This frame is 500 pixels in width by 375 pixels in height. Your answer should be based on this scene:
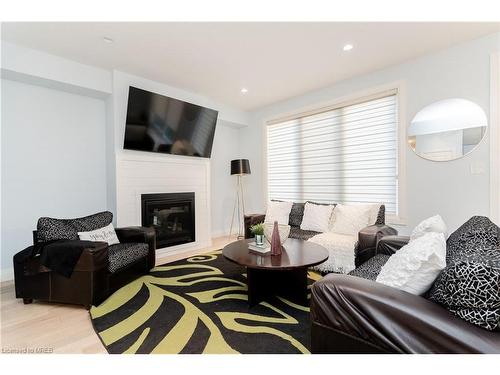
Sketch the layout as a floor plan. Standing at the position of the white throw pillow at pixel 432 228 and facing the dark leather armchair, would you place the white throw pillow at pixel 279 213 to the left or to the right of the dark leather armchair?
right

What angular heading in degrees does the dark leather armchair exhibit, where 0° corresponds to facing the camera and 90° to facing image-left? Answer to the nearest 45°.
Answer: approximately 315°

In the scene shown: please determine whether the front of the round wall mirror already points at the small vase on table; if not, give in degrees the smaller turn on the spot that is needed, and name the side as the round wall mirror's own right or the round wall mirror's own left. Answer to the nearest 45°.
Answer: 0° — it already faces it

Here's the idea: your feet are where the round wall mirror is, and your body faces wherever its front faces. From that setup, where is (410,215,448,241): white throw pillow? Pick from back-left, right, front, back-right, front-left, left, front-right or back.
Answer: front-left

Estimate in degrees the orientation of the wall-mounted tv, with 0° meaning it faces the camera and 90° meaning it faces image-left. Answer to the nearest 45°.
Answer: approximately 315°

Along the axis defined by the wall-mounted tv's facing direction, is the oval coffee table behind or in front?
in front

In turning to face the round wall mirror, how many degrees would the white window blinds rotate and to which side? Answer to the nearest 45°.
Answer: approximately 90° to its left

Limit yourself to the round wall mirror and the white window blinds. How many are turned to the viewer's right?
0

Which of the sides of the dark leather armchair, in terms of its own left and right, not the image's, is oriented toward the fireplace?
left
